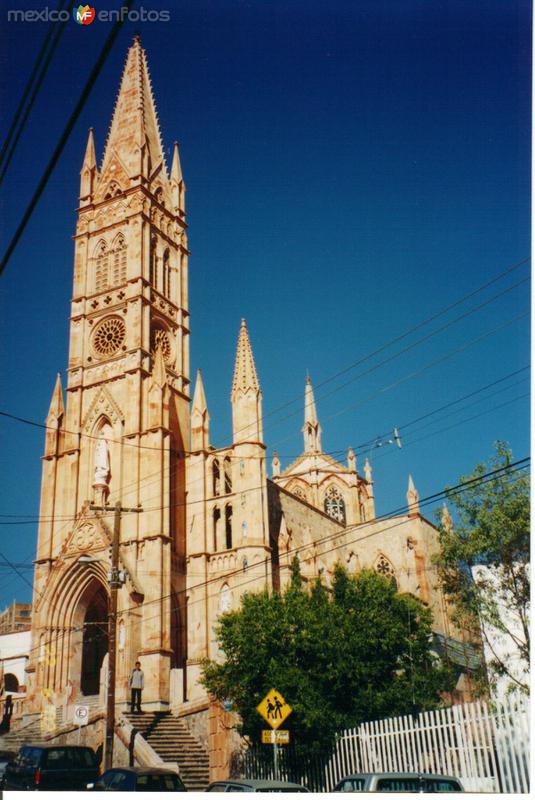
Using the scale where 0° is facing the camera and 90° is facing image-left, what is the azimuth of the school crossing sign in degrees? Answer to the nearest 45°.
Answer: approximately 0°

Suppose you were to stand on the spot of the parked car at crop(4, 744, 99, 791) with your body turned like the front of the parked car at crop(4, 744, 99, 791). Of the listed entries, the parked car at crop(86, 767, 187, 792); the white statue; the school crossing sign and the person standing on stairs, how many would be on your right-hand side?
2

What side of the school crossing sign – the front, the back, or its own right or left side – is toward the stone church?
back

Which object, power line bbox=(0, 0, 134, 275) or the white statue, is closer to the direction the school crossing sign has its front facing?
the power line

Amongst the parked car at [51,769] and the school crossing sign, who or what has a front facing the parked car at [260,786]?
the school crossing sign
